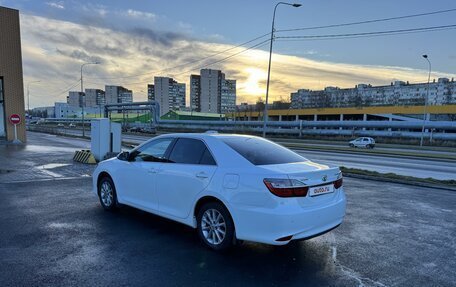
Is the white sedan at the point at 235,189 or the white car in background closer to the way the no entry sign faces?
the white sedan

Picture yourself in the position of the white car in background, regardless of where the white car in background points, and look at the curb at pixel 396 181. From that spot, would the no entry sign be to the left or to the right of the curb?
right

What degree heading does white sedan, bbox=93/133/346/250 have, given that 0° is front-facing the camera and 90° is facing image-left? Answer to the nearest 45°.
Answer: approximately 135°

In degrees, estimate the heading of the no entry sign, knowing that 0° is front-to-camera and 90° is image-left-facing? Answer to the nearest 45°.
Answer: approximately 0°

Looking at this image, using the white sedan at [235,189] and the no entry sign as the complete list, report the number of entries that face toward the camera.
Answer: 1

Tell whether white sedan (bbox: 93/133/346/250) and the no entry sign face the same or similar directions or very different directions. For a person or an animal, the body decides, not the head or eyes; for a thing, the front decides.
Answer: very different directions

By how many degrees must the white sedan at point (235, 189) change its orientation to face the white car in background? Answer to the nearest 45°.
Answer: approximately 90° to its right

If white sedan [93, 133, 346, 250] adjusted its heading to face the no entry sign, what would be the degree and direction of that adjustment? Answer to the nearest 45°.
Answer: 0° — it already faces it

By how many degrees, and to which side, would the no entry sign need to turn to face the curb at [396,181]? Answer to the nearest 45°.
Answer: approximately 45° to its left

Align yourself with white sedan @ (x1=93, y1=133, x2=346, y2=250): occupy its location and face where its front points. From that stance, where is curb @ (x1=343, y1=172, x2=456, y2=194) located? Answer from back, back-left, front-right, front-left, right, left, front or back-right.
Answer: right

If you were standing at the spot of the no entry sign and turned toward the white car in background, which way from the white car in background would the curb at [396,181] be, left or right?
right
